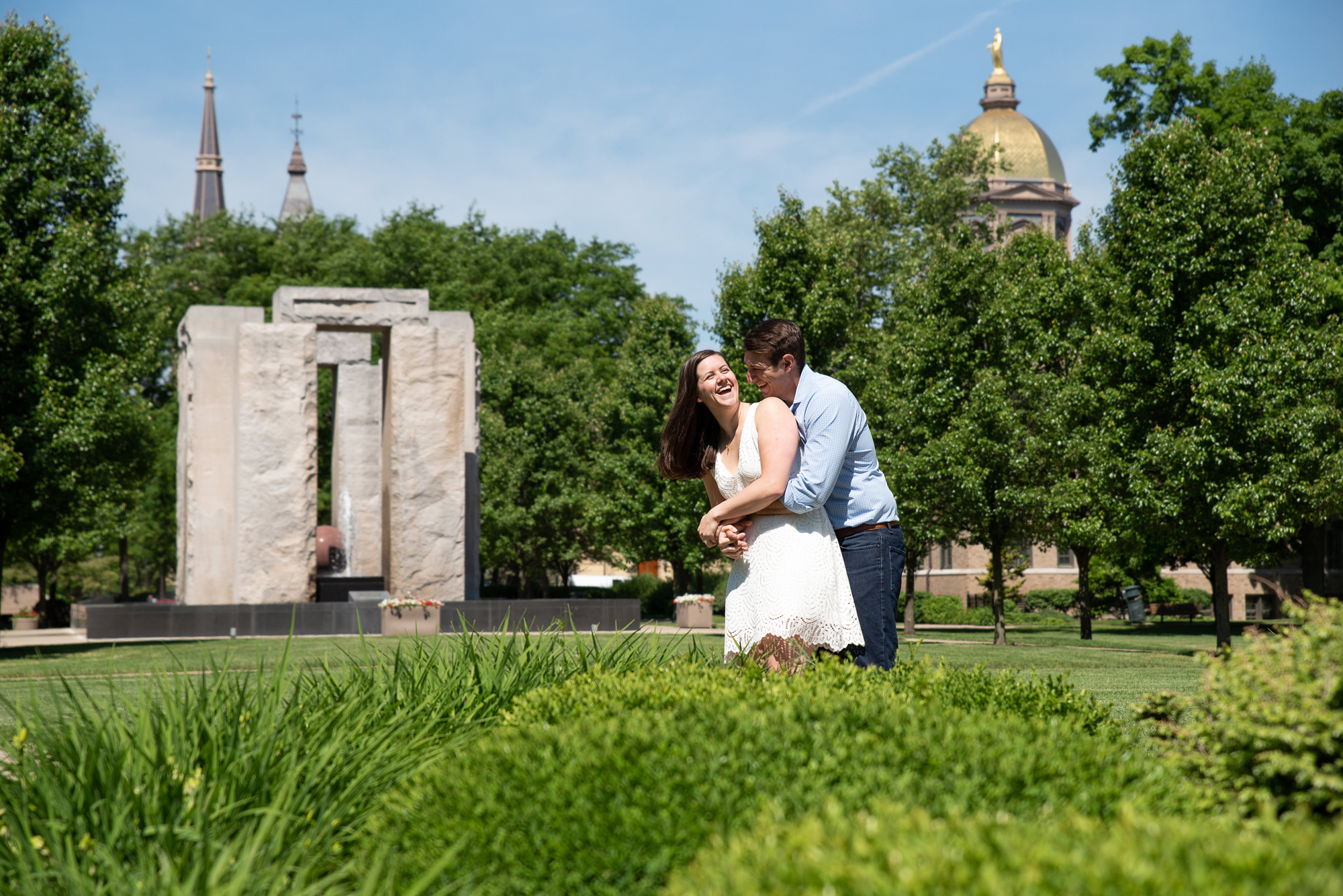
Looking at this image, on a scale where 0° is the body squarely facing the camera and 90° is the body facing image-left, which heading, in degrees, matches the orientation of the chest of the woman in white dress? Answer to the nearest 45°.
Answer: approximately 45°

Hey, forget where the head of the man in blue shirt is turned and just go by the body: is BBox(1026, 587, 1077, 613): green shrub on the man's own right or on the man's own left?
on the man's own right

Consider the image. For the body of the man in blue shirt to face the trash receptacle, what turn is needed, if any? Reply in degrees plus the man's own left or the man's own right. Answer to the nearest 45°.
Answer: approximately 90° to the man's own right

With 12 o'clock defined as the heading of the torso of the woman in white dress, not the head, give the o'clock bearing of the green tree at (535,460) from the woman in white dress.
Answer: The green tree is roughly at 4 o'clock from the woman in white dress.

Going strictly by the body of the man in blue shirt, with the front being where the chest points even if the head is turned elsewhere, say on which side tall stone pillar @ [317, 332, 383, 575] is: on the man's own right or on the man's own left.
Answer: on the man's own right

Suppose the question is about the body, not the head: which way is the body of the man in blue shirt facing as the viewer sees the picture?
to the viewer's left

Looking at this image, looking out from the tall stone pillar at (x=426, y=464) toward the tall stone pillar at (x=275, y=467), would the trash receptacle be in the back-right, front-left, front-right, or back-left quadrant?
back-right

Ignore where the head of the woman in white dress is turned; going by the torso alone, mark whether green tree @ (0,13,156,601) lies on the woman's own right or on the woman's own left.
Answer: on the woman's own right

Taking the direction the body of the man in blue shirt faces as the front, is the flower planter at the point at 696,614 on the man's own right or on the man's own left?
on the man's own right

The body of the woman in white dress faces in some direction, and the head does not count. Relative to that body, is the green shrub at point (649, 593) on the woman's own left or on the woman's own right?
on the woman's own right

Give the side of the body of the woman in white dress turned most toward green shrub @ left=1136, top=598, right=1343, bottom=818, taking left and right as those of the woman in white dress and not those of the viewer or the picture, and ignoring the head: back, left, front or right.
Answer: left

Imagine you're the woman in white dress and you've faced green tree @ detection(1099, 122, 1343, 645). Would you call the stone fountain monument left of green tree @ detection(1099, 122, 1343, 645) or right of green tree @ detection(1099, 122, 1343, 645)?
left

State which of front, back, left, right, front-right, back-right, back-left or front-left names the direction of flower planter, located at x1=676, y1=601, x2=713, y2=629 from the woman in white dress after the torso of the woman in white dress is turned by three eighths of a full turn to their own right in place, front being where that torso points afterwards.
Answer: front
